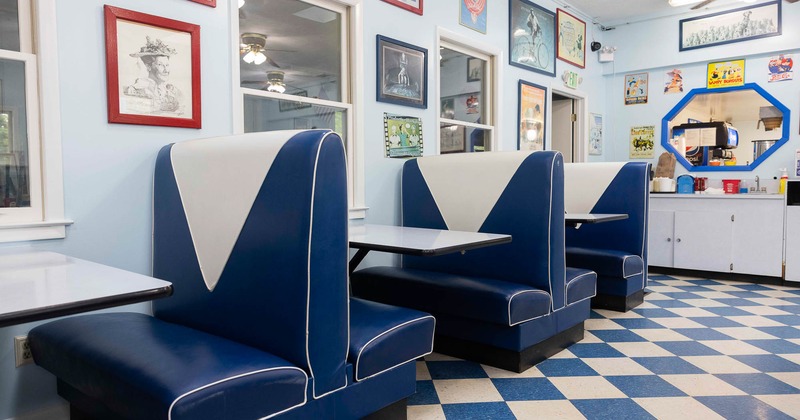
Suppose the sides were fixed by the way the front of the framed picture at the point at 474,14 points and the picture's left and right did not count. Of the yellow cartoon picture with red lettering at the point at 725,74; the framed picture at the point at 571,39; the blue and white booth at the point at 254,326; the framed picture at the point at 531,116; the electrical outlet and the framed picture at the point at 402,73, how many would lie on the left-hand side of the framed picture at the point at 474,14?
3

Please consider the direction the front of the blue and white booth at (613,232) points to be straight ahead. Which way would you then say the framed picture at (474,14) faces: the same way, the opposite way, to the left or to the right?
to the left

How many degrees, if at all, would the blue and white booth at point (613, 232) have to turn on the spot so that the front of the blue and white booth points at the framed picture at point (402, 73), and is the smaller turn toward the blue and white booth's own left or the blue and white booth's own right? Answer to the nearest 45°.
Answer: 0° — it already faces it

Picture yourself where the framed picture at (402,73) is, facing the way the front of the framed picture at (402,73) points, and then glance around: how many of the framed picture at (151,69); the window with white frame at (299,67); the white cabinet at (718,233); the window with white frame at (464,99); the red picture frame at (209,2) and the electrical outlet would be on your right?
4

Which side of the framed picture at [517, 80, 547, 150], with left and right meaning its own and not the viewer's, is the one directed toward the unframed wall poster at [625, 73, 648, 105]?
left

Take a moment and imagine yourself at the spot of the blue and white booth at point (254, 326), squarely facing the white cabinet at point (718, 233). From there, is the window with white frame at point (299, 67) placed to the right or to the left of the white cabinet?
left

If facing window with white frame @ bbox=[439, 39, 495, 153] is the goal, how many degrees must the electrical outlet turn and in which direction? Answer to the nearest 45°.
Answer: approximately 45° to its left

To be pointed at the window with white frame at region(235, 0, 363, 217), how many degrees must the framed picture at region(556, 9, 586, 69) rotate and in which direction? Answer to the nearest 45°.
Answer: approximately 90° to its right

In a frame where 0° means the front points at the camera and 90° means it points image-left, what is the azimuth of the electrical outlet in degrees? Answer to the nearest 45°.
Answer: approximately 315°
